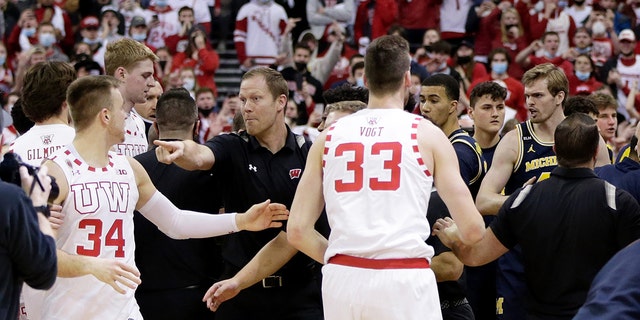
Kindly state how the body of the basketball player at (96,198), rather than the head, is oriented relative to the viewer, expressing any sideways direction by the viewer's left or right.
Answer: facing the viewer and to the right of the viewer

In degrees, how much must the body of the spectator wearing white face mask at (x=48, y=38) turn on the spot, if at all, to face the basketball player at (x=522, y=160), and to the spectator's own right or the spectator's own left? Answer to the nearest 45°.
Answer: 0° — they already face them

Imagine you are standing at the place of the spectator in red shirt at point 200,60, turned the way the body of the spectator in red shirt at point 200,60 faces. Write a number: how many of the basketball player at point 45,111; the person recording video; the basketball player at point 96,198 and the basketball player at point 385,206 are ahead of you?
4

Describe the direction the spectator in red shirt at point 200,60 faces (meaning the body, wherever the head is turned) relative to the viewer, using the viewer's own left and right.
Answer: facing the viewer

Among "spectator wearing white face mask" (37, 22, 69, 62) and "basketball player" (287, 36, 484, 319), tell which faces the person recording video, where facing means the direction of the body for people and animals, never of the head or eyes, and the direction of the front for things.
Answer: the spectator wearing white face mask

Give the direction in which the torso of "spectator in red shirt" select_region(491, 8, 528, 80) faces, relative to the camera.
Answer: toward the camera

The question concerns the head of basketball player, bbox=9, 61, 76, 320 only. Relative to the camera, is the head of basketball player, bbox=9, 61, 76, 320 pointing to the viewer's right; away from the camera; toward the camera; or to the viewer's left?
away from the camera

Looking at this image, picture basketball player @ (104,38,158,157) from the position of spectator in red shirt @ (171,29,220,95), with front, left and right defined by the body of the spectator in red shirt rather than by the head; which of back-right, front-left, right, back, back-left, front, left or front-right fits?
front

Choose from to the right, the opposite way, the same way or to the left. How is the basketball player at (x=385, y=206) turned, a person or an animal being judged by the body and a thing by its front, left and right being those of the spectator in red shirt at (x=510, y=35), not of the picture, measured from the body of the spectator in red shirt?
the opposite way

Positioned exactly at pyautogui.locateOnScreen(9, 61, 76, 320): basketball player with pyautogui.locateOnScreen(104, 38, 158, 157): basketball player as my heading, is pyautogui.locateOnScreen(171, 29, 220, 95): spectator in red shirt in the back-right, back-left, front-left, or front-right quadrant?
front-left

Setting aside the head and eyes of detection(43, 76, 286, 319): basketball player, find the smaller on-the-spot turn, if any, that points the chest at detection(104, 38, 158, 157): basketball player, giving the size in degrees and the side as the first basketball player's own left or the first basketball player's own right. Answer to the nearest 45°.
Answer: approximately 135° to the first basketball player's own left

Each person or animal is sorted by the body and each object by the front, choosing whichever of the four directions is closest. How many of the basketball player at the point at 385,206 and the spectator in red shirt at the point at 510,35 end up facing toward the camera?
1

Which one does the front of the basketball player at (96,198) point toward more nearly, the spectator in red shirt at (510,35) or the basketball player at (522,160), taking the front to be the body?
the basketball player

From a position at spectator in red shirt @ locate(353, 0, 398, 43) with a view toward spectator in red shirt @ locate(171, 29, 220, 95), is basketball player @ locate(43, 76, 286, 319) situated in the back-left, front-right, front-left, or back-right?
front-left

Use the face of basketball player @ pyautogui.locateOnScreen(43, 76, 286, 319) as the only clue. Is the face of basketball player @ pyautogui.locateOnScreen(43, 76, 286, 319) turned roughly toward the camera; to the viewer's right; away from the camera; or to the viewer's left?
to the viewer's right

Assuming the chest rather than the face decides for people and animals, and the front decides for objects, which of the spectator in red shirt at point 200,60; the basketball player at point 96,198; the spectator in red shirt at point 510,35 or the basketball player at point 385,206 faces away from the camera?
the basketball player at point 385,206

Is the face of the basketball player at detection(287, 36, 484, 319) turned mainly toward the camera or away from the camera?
away from the camera

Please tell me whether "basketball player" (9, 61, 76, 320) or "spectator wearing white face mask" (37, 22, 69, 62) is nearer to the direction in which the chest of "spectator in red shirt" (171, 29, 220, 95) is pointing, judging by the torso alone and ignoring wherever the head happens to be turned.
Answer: the basketball player

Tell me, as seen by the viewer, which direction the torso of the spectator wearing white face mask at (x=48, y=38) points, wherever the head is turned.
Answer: toward the camera
